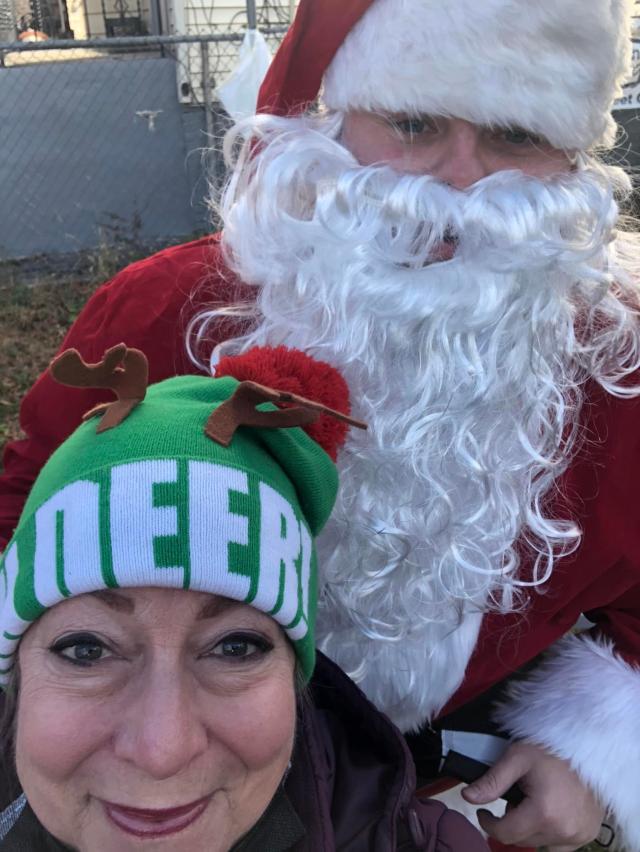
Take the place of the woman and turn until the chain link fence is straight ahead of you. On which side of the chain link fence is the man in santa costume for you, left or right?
right

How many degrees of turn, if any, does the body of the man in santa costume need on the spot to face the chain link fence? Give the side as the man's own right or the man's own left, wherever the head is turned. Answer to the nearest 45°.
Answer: approximately 180°

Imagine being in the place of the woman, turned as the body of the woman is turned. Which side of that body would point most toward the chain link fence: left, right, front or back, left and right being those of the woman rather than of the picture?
back

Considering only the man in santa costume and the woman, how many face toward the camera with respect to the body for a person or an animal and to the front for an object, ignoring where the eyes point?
2

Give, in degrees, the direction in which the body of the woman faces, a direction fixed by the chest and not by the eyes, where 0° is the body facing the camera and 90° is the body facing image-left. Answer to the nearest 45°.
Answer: approximately 0°

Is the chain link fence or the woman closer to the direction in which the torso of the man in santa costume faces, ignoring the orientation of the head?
the woman

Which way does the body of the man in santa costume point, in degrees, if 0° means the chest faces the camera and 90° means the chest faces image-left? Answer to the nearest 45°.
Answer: approximately 0°
